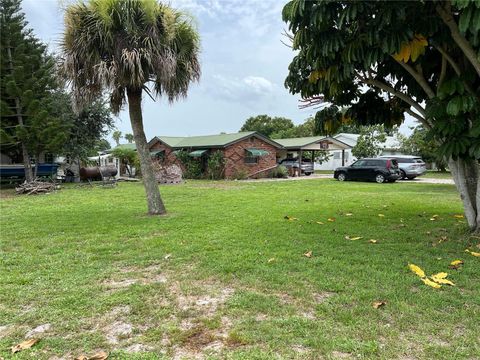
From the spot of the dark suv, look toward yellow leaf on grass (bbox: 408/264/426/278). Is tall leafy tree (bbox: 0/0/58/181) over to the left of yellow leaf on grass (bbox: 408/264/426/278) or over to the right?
right

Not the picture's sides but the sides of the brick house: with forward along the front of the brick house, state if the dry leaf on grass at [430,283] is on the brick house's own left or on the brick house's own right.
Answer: on the brick house's own left

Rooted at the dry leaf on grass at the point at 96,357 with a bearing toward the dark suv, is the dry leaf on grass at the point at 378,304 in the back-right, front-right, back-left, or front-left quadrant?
front-right

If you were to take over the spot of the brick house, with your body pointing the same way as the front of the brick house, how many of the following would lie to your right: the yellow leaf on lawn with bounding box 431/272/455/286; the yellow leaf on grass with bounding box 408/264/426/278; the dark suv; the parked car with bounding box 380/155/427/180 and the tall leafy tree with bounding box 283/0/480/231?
0

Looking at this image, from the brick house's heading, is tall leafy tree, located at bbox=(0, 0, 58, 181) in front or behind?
in front

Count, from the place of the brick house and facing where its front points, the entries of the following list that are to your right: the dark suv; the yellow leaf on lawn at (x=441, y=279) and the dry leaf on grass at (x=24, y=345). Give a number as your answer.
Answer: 0

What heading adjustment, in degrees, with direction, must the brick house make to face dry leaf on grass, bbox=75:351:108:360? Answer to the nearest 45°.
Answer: approximately 45° to its left

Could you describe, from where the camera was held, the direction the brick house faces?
facing the viewer and to the left of the viewer

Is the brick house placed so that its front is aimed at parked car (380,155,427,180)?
no

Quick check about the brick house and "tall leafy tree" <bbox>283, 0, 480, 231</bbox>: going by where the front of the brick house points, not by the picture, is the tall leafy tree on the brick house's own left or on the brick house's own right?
on the brick house's own left

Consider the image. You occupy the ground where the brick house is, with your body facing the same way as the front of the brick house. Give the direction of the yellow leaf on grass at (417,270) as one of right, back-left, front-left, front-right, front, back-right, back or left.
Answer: front-left

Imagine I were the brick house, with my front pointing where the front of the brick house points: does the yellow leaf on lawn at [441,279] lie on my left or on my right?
on my left

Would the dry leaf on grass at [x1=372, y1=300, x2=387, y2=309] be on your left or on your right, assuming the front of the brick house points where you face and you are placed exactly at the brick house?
on your left

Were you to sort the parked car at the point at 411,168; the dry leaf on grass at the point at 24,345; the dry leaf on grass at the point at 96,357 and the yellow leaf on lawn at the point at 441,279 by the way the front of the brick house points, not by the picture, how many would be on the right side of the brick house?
0

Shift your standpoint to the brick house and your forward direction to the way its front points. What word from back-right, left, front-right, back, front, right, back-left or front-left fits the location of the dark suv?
left

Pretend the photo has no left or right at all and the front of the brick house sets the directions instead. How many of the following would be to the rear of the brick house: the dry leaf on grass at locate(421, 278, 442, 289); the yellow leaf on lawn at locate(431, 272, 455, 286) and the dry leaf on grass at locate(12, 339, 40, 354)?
0

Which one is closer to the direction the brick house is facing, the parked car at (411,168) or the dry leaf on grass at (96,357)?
the dry leaf on grass
